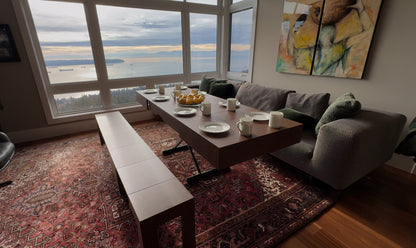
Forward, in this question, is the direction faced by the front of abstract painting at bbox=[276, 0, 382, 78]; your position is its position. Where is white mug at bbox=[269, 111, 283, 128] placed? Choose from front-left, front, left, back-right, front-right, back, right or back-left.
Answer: front-left

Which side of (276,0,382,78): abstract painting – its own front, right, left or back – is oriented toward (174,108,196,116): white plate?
front

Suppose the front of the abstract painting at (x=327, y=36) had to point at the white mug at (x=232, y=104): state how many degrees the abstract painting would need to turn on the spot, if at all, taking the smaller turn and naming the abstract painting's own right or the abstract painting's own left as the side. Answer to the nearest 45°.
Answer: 0° — it already faces it

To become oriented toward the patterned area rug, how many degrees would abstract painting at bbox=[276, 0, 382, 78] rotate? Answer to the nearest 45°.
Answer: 0° — it already faces it

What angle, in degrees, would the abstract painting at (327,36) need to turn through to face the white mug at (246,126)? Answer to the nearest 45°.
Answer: approximately 45° to its left

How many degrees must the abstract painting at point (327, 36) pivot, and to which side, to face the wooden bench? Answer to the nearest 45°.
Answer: approximately 45° to its left

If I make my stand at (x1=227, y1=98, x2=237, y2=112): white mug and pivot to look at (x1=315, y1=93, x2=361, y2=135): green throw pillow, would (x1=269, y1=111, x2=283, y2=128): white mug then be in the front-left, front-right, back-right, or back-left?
front-right

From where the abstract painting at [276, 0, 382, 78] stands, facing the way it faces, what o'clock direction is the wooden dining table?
The wooden dining table is roughly at 11 o'clock from the abstract painting.

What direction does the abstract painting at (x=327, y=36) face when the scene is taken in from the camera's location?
facing the viewer and to the left of the viewer
